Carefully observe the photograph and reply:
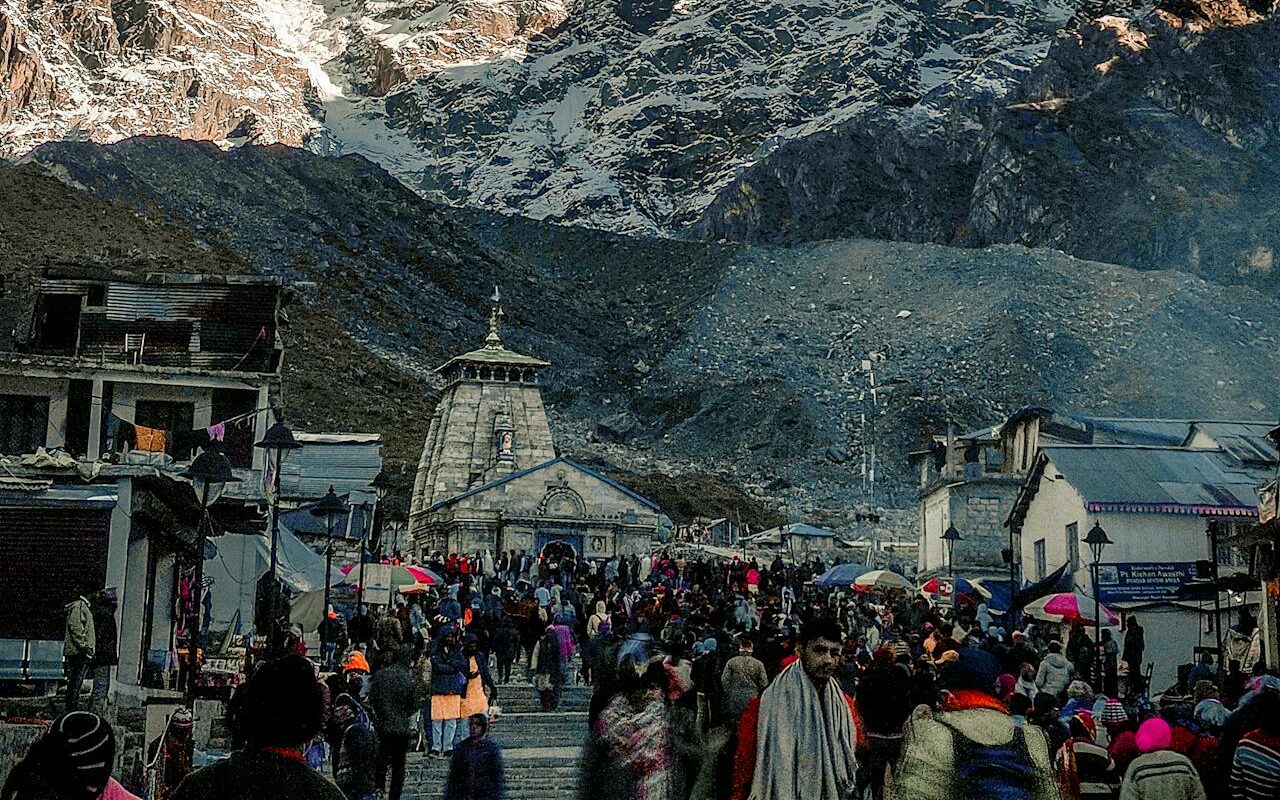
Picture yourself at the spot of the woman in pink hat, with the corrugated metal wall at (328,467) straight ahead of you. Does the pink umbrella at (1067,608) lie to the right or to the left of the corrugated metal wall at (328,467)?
right

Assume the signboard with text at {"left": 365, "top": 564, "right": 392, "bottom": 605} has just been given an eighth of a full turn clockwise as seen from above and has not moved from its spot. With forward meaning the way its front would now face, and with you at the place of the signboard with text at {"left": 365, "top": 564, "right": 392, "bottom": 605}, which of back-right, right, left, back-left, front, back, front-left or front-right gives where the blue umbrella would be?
back

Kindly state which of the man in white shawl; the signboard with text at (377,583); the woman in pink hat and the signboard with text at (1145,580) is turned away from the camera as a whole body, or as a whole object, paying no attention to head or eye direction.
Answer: the woman in pink hat

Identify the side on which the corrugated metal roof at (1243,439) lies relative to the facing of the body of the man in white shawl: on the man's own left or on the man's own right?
on the man's own left

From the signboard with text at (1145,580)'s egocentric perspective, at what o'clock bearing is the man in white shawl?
The man in white shawl is roughly at 12 o'clock from the signboard with text.

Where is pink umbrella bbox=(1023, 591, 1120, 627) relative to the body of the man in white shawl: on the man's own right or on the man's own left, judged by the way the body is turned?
on the man's own left

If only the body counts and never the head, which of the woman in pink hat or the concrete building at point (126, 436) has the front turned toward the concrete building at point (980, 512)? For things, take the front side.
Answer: the woman in pink hat

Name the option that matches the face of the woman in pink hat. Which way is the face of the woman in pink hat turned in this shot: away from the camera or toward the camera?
away from the camera

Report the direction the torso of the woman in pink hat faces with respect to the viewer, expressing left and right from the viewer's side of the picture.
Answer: facing away from the viewer
